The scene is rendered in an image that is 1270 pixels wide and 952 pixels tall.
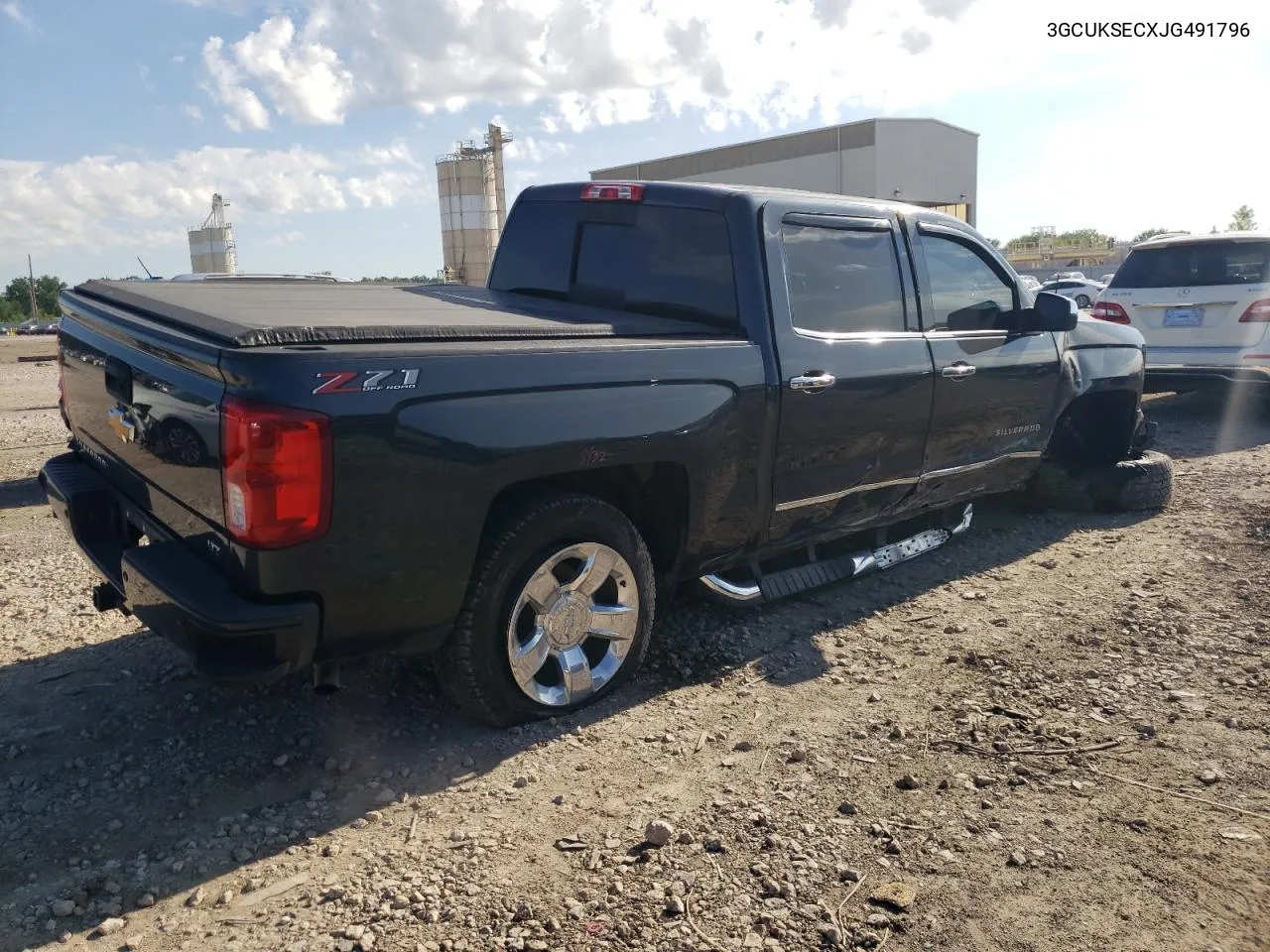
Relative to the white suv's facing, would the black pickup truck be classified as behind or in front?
behind

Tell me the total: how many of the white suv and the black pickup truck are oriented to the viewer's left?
0

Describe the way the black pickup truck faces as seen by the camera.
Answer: facing away from the viewer and to the right of the viewer

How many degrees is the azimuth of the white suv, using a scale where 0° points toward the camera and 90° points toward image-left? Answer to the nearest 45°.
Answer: approximately 180°

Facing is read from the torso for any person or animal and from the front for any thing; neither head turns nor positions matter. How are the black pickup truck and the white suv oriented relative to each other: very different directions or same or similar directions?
same or similar directions

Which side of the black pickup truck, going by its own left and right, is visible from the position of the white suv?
front
